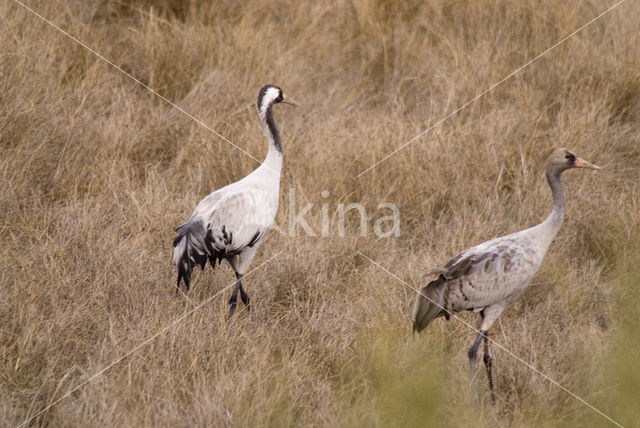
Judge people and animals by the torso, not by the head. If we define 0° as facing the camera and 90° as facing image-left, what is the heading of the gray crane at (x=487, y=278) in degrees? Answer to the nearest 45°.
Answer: approximately 270°

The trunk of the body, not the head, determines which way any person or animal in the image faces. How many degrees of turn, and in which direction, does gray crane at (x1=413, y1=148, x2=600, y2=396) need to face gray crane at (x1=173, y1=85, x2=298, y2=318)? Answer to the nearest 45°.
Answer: approximately 180°
